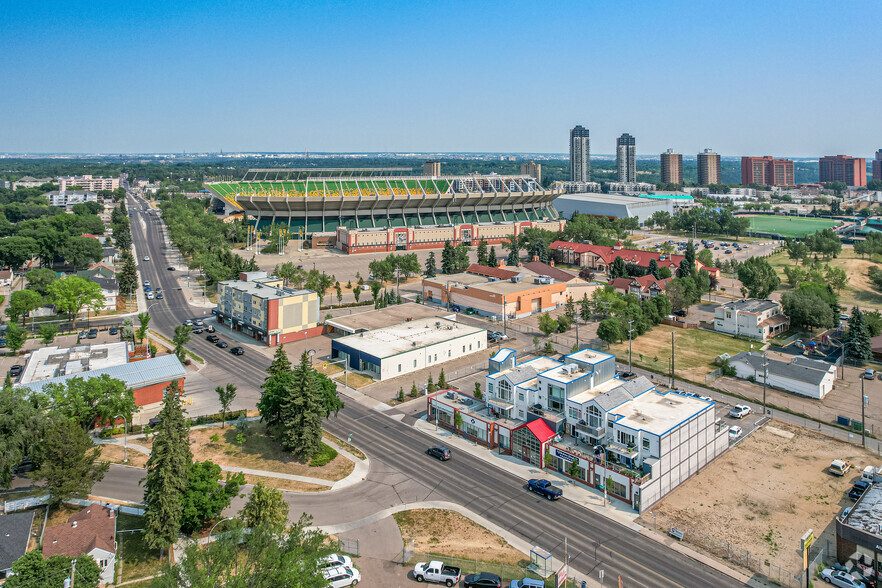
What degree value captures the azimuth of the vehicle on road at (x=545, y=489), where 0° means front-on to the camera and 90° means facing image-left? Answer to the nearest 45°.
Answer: approximately 135°

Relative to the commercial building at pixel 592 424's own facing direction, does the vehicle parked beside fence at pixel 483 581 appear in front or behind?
in front

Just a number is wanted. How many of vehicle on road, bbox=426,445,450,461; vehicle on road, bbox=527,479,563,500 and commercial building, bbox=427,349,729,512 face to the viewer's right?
0

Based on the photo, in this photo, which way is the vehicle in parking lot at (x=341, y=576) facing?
to the viewer's right

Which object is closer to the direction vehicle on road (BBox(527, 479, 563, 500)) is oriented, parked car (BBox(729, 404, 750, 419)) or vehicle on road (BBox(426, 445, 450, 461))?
the vehicle on road

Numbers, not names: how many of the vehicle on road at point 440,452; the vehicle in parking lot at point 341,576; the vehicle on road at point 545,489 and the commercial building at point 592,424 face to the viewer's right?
1

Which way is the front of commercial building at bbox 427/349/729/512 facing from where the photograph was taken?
facing the viewer and to the left of the viewer

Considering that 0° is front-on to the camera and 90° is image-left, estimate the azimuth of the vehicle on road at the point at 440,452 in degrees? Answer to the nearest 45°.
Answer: approximately 135°

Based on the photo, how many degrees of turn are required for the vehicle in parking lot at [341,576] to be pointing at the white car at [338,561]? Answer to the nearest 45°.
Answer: approximately 90° to its left

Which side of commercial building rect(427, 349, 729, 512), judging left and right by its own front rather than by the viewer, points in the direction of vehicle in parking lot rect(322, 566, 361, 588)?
front

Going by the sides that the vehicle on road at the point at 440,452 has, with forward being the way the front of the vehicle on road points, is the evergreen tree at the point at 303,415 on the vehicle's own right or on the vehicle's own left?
on the vehicle's own left

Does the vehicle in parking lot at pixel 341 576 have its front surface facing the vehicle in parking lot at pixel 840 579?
yes

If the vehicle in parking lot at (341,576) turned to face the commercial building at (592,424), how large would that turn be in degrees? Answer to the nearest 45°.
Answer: approximately 45° to its left

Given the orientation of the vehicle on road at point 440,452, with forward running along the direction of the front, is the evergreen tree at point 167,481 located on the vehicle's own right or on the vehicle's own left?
on the vehicle's own left

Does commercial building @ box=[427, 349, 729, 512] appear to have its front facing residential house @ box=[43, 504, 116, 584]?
yes

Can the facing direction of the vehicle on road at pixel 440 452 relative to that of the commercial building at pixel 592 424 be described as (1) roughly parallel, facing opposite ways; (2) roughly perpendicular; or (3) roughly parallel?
roughly perpendicular
